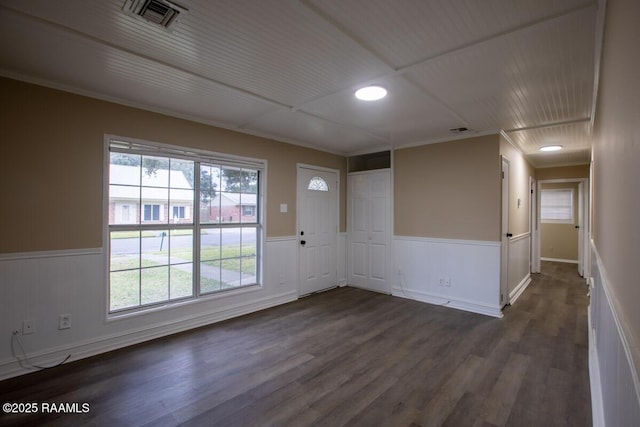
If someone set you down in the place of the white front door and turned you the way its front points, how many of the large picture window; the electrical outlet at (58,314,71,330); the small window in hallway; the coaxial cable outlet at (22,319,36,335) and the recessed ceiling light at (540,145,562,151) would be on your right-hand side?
3

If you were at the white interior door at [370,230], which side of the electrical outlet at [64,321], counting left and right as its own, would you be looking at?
left

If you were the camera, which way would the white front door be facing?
facing the viewer and to the right of the viewer

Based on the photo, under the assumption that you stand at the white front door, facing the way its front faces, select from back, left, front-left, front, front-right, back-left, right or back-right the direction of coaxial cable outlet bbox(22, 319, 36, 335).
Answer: right

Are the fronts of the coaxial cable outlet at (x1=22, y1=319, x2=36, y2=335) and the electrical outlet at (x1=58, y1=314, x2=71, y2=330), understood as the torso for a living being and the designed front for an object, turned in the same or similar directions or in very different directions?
same or similar directions

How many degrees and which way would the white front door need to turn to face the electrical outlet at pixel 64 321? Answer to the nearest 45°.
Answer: approximately 90° to its right

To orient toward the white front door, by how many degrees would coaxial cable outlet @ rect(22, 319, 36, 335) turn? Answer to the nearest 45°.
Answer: approximately 90° to its left

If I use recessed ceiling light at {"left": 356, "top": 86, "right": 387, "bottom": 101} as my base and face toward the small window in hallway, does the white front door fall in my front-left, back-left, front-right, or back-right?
front-left

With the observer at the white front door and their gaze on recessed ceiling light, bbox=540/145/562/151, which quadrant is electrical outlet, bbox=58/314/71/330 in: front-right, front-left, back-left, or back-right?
back-right

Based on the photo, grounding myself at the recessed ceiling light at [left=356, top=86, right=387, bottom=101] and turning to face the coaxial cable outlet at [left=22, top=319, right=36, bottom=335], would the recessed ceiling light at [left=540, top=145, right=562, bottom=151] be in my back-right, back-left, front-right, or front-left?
back-right

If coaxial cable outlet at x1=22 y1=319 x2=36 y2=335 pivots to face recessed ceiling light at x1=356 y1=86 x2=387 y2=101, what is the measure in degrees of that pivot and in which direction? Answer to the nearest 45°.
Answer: approximately 45° to its left

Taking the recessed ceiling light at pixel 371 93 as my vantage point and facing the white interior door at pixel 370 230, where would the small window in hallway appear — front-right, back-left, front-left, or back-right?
front-right
